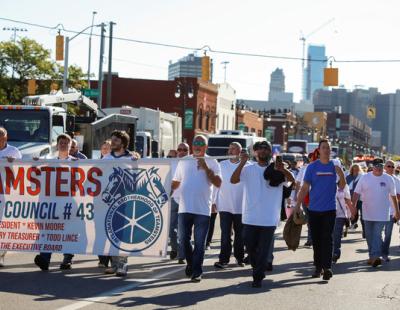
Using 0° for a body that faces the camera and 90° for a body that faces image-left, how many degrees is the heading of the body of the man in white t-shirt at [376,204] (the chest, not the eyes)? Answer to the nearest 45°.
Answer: approximately 0°

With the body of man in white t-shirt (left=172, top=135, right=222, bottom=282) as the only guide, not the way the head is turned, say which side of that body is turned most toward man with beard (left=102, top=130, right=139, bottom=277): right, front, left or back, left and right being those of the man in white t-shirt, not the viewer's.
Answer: right

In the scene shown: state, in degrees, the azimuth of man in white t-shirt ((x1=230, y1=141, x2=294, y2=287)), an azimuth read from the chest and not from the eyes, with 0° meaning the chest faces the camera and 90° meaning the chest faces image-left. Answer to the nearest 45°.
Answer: approximately 0°

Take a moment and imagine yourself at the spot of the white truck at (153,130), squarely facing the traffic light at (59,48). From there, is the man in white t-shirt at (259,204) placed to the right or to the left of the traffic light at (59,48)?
left

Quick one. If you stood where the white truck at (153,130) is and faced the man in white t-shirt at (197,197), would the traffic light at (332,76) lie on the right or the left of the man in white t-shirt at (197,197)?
left

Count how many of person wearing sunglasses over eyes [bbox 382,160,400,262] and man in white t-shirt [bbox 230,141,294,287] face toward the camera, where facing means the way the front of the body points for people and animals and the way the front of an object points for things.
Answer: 2
